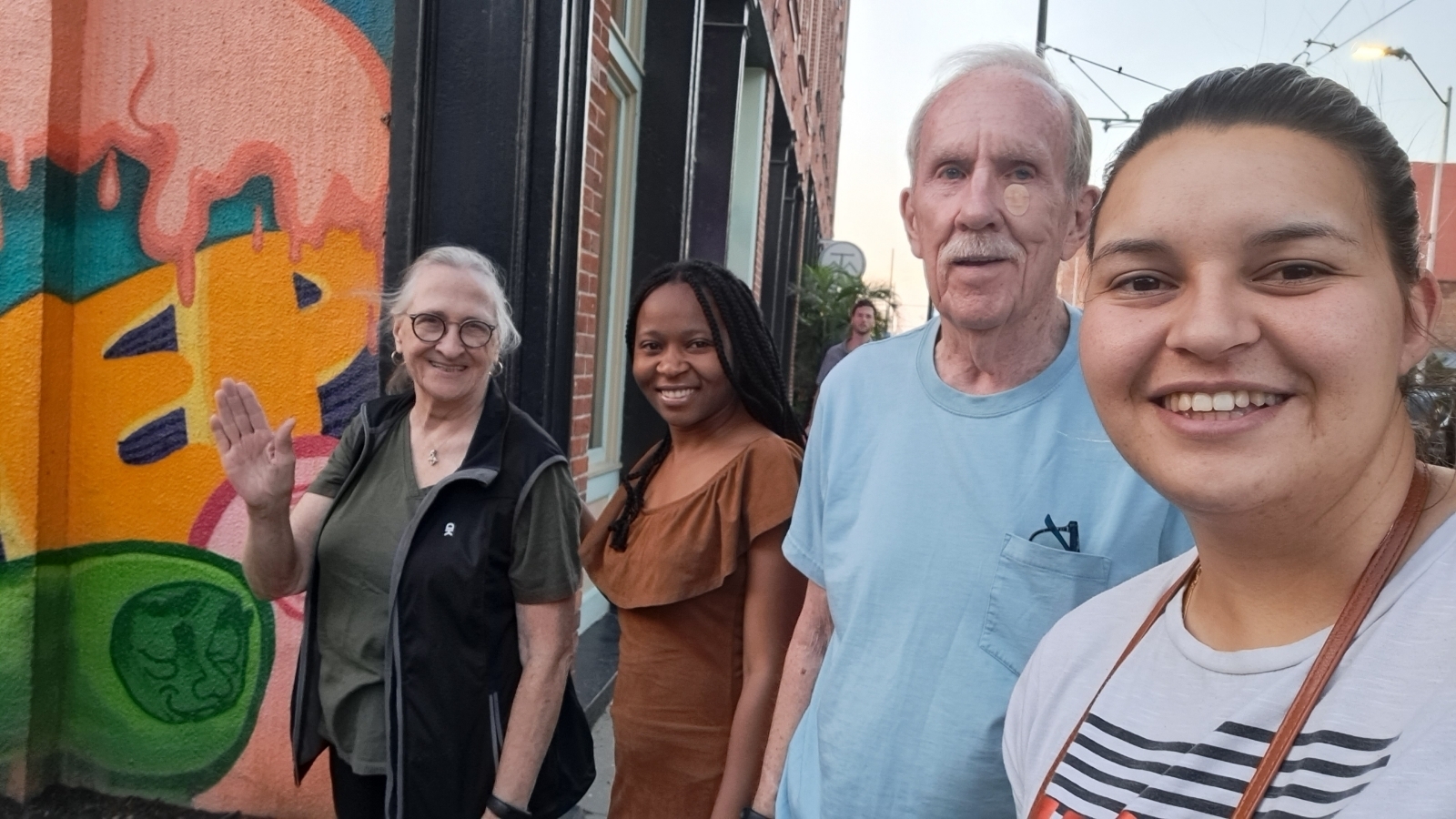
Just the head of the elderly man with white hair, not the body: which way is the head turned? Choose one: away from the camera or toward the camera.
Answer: toward the camera

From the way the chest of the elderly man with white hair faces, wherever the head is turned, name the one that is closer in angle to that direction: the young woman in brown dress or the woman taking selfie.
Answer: the woman taking selfie

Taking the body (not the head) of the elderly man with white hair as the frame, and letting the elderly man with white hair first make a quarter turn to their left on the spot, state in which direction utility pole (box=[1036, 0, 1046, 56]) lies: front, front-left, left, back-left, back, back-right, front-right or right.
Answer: left

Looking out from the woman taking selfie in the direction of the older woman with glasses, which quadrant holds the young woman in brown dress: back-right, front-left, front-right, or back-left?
front-right

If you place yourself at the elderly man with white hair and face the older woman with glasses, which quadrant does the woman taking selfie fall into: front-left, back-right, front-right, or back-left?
back-left

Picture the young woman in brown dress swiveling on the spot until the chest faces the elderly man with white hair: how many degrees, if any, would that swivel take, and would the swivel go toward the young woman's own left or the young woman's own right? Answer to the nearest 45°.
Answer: approximately 90° to the young woman's own left

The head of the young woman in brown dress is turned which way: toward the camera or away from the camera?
toward the camera

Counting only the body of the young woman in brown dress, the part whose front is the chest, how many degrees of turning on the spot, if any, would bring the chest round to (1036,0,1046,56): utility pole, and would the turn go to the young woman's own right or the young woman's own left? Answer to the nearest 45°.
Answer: approximately 135° to the young woman's own right

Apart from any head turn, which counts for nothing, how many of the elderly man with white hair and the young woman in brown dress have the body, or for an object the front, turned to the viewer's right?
0

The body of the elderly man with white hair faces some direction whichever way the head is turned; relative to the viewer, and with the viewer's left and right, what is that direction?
facing the viewer
